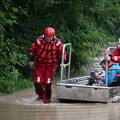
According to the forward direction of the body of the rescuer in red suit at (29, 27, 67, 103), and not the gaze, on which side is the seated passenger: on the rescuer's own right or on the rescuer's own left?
on the rescuer's own left

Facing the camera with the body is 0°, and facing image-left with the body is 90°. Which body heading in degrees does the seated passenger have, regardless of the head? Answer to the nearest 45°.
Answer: approximately 90°

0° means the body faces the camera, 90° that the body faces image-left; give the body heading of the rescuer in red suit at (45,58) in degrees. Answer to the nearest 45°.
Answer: approximately 0°

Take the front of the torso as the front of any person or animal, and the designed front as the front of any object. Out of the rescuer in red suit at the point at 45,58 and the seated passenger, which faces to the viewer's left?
the seated passenger

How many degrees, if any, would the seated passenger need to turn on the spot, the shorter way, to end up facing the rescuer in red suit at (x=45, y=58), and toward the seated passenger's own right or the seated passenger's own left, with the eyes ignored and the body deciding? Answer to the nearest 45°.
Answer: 0° — they already face them
